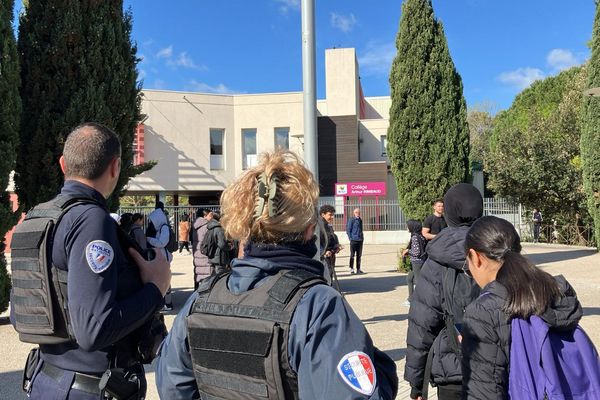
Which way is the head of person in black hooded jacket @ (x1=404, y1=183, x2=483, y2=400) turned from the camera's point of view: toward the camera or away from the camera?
away from the camera

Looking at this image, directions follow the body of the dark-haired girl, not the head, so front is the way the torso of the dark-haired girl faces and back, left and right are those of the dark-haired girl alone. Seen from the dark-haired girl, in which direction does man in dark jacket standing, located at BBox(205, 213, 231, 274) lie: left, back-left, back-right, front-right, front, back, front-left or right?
front

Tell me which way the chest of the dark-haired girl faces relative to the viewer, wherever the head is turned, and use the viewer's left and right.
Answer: facing away from the viewer and to the left of the viewer

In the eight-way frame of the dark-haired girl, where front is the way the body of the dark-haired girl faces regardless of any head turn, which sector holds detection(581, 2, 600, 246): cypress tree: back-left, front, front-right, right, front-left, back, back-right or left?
front-right

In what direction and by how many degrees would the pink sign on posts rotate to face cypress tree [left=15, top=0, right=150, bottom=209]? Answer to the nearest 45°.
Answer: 0° — it already faces it

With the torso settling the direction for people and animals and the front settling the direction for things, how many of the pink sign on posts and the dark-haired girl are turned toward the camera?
1

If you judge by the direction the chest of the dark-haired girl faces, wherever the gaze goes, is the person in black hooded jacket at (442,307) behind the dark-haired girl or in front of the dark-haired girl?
in front

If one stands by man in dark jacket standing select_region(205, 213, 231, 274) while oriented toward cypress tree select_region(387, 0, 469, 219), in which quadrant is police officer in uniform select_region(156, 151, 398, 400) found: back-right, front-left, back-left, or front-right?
back-right

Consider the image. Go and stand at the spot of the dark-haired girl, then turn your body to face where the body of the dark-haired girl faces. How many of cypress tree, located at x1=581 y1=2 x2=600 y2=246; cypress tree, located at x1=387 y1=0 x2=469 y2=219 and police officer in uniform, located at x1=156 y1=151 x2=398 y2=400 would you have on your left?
1

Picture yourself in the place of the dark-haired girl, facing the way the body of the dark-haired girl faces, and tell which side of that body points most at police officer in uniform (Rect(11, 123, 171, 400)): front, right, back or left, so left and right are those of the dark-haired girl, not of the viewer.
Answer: left

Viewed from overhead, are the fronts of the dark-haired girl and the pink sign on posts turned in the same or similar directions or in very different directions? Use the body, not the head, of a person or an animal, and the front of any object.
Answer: very different directions

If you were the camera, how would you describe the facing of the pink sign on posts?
facing the viewer

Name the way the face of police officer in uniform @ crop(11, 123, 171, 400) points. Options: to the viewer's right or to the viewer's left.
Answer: to the viewer's right

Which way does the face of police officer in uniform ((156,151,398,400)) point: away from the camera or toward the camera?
away from the camera

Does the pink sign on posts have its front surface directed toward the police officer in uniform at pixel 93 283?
yes

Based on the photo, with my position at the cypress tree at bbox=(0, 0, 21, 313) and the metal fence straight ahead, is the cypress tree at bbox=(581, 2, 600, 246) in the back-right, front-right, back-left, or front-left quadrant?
front-right
